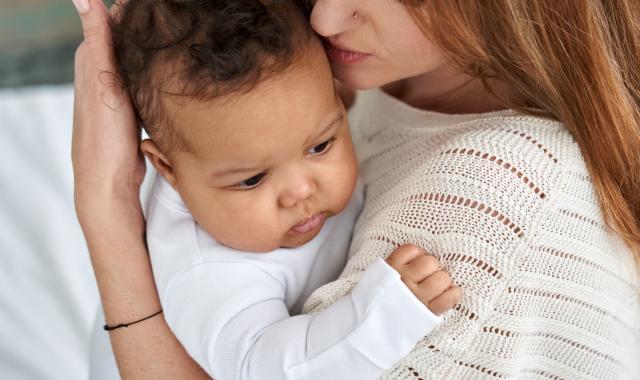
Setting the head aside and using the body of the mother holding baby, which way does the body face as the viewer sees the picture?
to the viewer's left

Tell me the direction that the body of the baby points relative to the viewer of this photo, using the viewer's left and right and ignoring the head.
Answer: facing the viewer and to the right of the viewer
